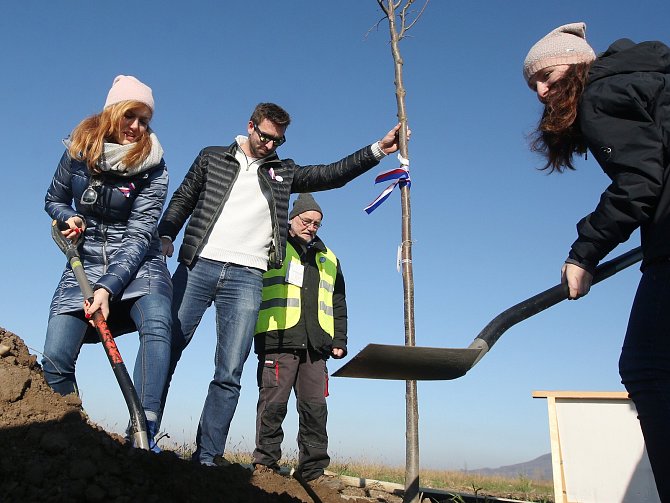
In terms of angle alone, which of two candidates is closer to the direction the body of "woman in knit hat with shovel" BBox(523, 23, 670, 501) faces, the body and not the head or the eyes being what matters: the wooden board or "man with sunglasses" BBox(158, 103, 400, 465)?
the man with sunglasses

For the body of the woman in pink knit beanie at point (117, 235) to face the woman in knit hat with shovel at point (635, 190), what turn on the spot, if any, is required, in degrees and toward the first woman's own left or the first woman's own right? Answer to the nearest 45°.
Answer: approximately 45° to the first woman's own left

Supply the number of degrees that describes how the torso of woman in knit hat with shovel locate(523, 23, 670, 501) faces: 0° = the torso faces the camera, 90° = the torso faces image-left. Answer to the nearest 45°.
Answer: approximately 90°

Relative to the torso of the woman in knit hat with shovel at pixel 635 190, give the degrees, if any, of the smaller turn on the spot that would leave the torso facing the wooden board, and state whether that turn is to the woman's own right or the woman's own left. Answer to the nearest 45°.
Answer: approximately 90° to the woman's own right

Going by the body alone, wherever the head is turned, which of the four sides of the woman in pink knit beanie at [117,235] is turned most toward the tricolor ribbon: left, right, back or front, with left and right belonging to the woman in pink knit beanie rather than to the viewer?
left

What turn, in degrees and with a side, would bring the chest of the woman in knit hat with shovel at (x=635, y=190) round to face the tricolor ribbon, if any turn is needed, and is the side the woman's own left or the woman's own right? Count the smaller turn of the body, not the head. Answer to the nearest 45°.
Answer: approximately 45° to the woman's own right

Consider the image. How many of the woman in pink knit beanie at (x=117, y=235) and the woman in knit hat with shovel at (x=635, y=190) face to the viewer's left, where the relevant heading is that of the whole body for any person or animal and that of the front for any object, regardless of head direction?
1
